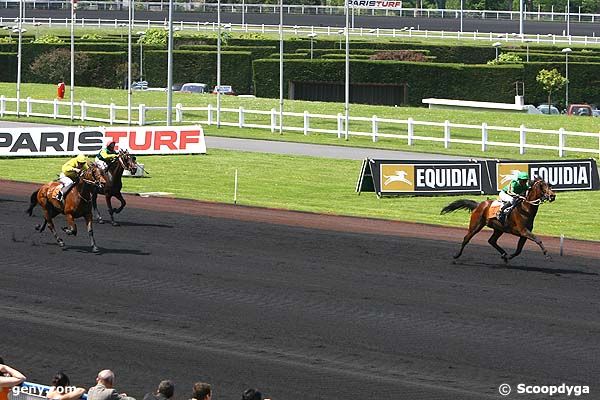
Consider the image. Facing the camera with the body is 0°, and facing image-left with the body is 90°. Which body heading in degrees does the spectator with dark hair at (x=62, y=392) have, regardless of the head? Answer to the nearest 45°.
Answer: approximately 180°

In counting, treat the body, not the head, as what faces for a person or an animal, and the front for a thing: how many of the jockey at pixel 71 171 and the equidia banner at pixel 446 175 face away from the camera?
0

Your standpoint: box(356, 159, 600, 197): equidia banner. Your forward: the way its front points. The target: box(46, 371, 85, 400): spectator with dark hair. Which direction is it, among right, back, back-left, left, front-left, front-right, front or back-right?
front

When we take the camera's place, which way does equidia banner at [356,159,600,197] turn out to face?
facing the viewer

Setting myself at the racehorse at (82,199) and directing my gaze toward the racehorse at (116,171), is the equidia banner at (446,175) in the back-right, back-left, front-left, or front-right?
front-right

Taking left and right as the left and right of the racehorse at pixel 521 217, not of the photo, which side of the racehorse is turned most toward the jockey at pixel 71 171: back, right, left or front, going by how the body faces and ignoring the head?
back

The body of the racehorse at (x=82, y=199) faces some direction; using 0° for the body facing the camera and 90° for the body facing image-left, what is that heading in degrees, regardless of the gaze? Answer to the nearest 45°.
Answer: approximately 315°

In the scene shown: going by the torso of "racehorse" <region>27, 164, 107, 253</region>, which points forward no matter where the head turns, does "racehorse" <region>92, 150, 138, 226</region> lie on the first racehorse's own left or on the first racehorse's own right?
on the first racehorse's own left

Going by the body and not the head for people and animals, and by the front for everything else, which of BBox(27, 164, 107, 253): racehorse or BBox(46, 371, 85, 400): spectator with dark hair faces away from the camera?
the spectator with dark hair

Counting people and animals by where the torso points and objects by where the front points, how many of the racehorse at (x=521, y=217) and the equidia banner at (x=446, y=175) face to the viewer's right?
1

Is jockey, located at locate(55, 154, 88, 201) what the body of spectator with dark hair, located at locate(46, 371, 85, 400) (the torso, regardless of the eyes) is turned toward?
yes

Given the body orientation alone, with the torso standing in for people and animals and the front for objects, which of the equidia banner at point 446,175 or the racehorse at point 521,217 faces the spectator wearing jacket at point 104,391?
the equidia banner

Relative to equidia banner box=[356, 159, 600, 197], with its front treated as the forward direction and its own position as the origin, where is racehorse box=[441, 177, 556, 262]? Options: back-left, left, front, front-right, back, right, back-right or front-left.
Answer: front

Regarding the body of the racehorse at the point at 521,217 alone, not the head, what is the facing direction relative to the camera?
to the viewer's right

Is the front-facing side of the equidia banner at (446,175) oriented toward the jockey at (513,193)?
yes

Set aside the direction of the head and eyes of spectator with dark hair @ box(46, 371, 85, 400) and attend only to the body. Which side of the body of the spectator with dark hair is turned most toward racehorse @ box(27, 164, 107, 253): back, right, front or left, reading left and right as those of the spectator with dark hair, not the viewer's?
front

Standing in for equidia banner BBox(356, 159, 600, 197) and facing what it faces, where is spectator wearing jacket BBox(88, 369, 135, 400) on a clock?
The spectator wearing jacket is roughly at 12 o'clock from the equidia banner.

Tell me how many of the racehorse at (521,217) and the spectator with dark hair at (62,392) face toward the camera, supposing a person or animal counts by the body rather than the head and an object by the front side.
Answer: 0
